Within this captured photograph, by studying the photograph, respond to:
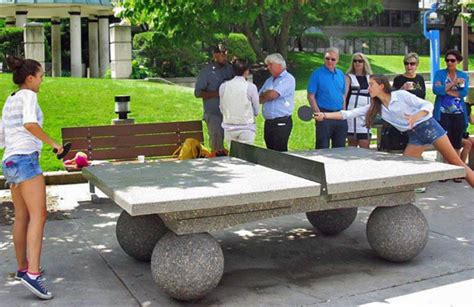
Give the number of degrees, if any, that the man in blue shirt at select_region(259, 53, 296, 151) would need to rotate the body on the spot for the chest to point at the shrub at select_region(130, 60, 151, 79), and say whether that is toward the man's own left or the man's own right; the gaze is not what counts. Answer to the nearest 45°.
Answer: approximately 135° to the man's own right

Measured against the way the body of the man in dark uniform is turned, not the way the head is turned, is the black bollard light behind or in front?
behind

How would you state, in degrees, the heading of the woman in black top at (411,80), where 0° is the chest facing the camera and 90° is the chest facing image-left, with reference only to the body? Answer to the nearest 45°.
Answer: approximately 0°

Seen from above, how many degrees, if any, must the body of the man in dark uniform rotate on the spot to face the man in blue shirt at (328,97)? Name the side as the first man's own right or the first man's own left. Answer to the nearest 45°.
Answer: approximately 45° to the first man's own left

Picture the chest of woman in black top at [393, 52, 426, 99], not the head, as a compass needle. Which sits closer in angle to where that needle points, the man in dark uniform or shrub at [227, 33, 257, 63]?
the man in dark uniform

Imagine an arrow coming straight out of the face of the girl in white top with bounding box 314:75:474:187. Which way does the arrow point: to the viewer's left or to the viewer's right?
to the viewer's left
